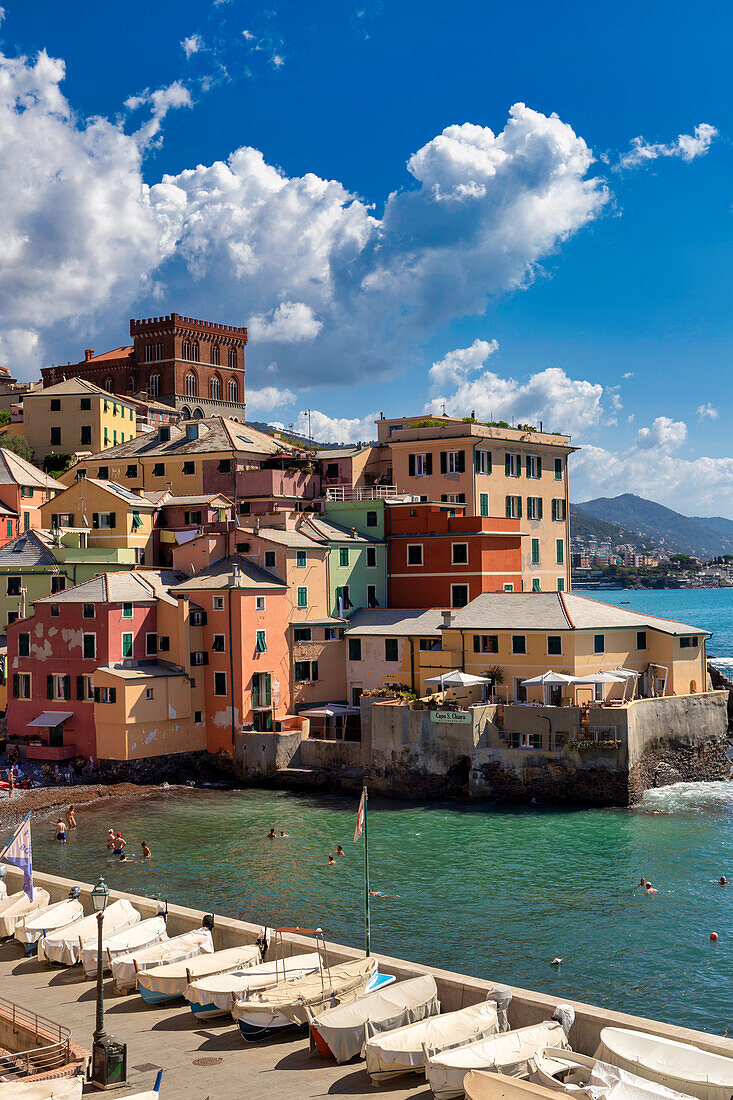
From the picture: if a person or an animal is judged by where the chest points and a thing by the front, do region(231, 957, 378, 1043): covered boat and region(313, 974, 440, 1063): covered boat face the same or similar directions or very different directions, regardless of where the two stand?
same or similar directions

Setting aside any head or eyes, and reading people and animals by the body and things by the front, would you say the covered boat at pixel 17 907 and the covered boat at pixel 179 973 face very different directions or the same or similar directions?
same or similar directions

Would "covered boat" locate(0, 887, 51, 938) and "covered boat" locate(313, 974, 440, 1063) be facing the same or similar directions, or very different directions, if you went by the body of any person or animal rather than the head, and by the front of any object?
same or similar directions

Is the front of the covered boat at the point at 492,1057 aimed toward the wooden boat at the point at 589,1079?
no

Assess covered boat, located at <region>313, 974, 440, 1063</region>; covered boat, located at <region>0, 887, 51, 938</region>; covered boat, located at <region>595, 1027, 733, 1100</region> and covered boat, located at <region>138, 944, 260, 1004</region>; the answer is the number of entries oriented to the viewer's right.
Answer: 0

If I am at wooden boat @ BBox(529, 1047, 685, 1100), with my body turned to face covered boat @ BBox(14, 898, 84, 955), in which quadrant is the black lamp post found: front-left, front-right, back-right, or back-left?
front-left

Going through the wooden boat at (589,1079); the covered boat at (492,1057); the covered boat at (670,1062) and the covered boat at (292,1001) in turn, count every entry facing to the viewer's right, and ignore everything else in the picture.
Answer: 0
